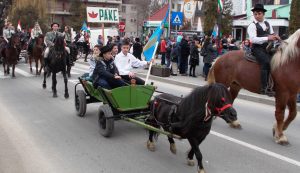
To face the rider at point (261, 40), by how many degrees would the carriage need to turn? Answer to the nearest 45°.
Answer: approximately 45° to its left

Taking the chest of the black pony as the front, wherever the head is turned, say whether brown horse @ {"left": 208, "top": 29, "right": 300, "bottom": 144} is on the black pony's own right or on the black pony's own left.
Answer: on the black pony's own left

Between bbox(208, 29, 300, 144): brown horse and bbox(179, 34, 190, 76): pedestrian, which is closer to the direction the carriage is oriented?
the brown horse

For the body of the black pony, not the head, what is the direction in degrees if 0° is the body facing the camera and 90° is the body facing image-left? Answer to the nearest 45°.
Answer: approximately 315°

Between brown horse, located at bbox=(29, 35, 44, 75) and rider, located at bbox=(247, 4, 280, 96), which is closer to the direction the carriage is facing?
the rider

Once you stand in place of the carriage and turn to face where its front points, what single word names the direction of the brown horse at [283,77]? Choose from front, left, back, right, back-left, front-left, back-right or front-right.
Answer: front-left

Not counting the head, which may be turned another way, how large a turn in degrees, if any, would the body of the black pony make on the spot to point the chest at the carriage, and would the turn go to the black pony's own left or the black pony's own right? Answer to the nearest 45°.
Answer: approximately 180°

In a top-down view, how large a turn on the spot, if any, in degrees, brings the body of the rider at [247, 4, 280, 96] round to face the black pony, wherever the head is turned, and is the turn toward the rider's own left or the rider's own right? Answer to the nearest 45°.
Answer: approximately 45° to the rider's own right
